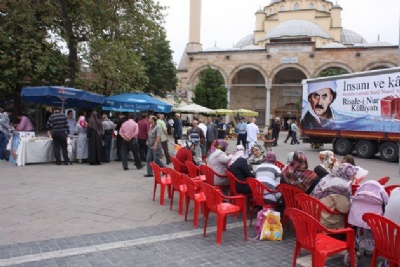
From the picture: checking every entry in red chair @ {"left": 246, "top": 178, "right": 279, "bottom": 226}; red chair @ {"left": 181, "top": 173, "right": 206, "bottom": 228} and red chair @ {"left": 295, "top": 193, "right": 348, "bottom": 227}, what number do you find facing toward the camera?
0

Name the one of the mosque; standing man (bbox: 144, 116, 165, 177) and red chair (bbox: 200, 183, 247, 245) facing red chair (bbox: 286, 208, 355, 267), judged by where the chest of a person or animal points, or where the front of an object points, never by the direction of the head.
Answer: the mosque

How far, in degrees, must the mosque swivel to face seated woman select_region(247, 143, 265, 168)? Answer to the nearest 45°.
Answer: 0° — it already faces them

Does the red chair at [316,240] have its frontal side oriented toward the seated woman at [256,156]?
no

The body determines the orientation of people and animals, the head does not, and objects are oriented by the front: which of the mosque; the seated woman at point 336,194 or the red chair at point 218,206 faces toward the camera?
the mosque

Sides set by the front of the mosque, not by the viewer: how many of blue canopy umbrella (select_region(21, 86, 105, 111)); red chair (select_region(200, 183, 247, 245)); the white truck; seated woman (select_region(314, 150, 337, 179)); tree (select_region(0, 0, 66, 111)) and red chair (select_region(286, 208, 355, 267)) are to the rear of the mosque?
0

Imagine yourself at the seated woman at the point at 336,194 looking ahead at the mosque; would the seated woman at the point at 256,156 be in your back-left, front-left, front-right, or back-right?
front-left

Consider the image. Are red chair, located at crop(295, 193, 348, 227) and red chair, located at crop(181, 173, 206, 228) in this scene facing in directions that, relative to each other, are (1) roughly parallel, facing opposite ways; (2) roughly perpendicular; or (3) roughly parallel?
roughly parallel

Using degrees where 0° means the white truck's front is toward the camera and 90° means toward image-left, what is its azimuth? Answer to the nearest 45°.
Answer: approximately 315°
